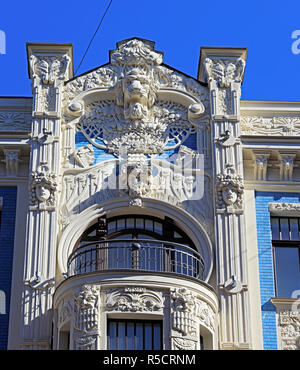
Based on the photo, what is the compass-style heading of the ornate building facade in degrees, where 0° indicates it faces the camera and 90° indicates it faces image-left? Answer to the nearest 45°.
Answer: approximately 0°
